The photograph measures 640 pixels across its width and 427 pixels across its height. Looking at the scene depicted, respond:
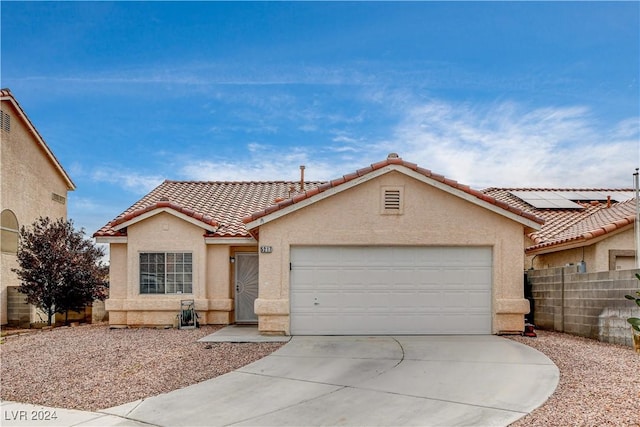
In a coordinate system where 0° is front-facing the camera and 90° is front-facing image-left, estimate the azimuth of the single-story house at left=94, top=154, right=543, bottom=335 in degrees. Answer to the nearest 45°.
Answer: approximately 0°

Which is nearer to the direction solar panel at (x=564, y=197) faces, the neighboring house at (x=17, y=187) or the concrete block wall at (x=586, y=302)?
the concrete block wall

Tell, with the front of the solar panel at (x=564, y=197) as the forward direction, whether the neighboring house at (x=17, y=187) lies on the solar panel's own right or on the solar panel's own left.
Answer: on the solar panel's own right

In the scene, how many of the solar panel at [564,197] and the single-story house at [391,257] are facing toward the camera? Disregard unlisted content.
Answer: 2

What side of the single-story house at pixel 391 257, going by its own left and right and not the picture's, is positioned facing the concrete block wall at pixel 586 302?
left

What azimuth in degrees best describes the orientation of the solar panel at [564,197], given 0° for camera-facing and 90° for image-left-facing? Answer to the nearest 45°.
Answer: approximately 0°

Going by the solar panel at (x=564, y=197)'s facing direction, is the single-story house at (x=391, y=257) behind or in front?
in front

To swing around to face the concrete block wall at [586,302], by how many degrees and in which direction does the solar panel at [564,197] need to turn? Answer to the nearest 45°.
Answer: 0° — it already faces it

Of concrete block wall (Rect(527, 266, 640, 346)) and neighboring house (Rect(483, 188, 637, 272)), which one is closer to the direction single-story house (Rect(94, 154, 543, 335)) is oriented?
the concrete block wall

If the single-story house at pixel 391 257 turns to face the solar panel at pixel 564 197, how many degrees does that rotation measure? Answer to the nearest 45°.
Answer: approximately 135° to its left
